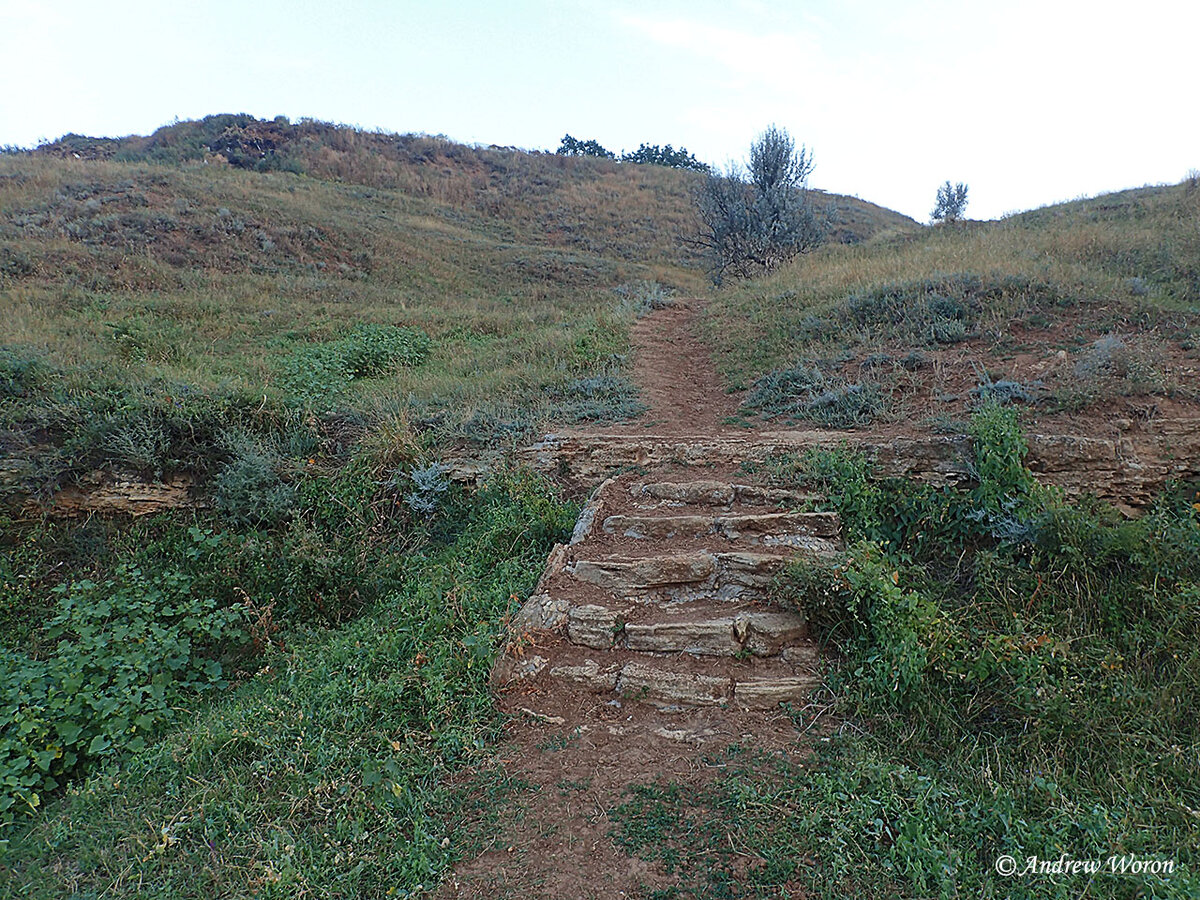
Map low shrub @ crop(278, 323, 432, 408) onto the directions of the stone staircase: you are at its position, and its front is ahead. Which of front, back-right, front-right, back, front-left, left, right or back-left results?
back-right

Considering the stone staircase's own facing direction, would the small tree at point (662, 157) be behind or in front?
behind

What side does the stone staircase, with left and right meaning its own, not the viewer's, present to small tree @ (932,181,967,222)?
back

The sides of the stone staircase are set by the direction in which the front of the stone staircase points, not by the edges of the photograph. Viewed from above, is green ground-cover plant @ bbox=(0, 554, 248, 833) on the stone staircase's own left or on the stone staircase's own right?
on the stone staircase's own right

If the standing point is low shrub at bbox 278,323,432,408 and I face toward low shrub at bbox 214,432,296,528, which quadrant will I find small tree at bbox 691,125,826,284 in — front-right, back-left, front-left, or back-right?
back-left

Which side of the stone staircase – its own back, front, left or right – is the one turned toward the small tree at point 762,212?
back

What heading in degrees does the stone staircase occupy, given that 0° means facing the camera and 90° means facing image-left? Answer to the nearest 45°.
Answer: approximately 0°
